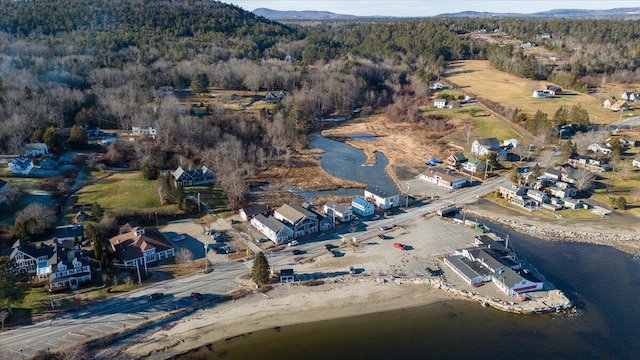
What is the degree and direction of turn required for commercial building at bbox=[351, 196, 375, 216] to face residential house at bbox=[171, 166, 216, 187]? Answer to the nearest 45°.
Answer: approximately 135° to its right

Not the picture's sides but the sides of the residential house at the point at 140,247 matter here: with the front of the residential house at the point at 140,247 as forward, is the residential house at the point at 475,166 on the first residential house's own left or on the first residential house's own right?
on the first residential house's own left

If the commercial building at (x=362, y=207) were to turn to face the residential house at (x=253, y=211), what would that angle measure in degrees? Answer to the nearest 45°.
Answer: approximately 135° to its right

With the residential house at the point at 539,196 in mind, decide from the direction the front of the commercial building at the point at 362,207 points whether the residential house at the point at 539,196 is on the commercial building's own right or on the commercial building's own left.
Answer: on the commercial building's own left

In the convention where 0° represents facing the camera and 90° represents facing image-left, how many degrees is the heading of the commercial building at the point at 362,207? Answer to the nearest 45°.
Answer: approximately 315°

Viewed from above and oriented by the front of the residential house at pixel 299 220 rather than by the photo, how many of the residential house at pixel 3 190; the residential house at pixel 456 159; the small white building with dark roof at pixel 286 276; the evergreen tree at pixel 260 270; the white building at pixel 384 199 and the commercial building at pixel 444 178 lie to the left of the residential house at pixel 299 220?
3

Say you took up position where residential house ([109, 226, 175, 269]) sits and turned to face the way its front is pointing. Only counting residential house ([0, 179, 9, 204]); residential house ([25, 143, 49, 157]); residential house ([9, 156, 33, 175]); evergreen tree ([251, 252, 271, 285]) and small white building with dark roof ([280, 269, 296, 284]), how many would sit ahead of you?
2

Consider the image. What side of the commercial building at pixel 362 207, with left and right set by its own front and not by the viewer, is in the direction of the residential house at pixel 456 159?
left

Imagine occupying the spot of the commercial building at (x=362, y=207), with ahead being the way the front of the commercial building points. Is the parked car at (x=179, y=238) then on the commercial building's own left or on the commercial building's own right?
on the commercial building's own right

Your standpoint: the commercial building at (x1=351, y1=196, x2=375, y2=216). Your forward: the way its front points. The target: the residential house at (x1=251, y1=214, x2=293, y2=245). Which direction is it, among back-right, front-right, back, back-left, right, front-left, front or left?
right

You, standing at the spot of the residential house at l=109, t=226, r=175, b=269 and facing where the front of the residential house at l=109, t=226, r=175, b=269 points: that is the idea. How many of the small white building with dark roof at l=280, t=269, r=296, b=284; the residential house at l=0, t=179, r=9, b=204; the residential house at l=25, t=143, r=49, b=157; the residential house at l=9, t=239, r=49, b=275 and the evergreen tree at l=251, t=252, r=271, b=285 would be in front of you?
2

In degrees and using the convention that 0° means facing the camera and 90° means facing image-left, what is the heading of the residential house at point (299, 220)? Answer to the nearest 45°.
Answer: approximately 315°
